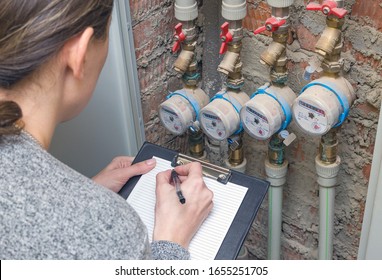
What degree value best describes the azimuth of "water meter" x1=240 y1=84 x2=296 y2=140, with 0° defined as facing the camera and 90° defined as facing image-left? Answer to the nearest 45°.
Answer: approximately 45°

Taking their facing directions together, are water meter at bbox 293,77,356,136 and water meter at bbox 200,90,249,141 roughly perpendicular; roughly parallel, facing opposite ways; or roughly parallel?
roughly parallel

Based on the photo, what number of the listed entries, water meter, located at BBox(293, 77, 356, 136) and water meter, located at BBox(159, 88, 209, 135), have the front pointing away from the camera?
0

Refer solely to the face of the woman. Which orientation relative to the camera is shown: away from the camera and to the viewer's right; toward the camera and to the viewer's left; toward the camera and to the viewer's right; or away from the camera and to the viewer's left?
away from the camera and to the viewer's right

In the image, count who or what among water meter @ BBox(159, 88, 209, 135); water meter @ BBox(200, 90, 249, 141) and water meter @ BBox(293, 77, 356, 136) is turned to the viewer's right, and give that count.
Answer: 0

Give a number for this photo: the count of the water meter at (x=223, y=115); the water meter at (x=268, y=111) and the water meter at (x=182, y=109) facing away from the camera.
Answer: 0

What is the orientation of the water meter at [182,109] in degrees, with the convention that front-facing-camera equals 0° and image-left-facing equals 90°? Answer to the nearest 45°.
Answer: approximately 45°

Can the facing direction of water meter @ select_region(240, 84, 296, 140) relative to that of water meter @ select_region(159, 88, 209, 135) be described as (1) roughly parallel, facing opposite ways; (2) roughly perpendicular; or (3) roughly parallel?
roughly parallel

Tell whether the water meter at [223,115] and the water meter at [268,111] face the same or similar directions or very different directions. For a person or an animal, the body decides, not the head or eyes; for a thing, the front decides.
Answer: same or similar directions

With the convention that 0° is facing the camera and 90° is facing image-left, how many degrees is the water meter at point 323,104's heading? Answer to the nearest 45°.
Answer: approximately 45°
